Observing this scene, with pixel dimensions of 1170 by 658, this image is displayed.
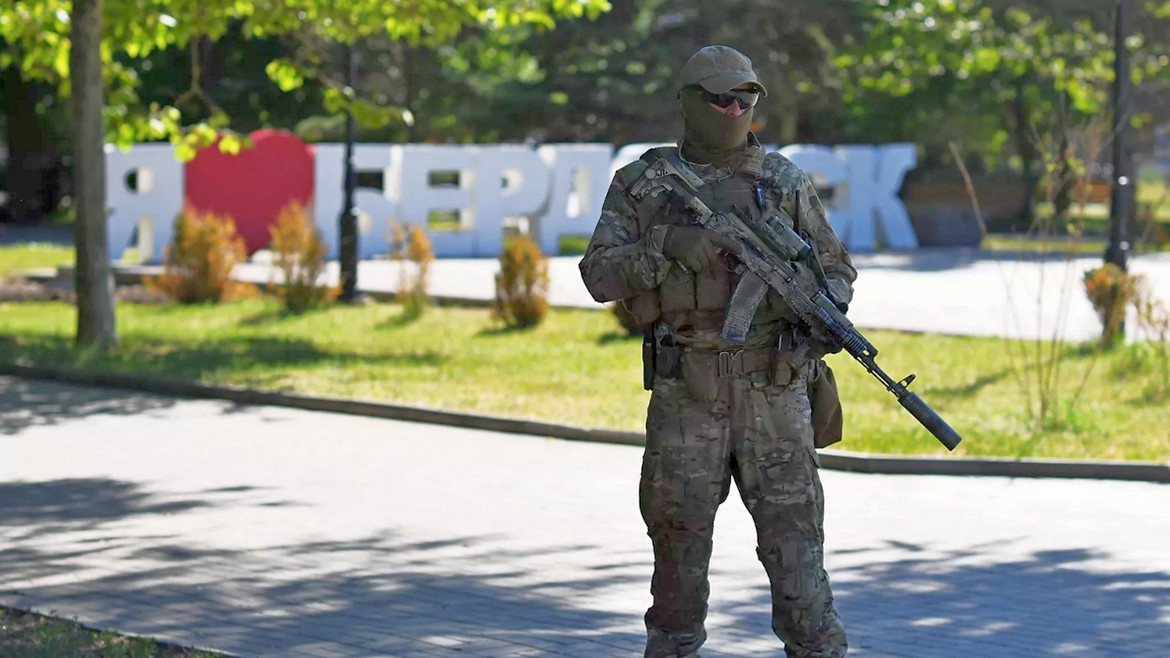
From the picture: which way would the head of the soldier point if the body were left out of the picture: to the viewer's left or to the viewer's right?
to the viewer's right

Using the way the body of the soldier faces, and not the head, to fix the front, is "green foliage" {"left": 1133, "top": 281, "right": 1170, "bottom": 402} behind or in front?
behind

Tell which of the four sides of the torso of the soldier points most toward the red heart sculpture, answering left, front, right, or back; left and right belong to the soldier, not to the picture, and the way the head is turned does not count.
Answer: back

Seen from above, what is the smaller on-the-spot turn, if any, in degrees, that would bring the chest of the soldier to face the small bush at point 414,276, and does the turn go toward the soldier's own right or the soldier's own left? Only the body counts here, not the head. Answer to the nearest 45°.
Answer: approximately 180°

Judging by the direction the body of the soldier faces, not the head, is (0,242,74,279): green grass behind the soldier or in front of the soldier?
behind

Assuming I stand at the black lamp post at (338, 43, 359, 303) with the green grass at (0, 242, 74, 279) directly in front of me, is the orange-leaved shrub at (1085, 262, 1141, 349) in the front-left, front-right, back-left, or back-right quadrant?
back-right

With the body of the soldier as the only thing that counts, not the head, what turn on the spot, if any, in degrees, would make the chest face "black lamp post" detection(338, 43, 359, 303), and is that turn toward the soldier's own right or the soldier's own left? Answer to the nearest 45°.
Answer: approximately 180°

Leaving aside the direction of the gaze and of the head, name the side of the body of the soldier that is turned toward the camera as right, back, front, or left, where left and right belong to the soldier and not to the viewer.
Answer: front

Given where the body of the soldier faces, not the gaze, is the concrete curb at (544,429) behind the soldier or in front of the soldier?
behind

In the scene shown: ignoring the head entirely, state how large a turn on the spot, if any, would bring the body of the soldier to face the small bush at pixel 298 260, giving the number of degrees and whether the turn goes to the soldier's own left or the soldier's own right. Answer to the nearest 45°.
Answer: approximately 180°
